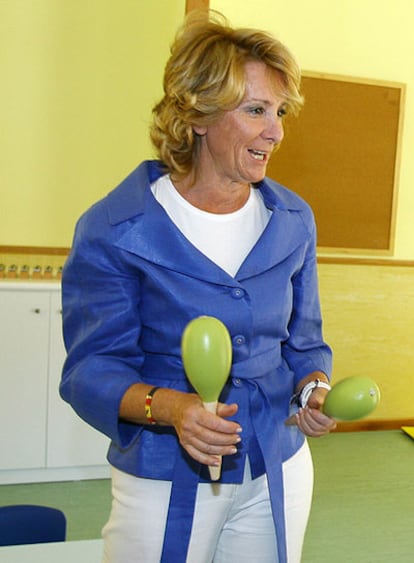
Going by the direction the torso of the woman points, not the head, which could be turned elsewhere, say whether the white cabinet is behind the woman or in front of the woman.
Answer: behind

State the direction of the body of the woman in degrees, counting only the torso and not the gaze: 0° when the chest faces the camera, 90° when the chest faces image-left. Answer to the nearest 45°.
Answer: approximately 315°

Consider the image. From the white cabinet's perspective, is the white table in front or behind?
in front

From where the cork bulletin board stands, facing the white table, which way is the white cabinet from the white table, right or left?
right

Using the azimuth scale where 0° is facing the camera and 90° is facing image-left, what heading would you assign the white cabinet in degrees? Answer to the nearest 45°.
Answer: approximately 0°

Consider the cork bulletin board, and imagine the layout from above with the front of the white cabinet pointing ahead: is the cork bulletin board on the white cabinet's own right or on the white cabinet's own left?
on the white cabinet's own left

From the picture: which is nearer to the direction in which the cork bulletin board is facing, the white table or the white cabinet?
the white table

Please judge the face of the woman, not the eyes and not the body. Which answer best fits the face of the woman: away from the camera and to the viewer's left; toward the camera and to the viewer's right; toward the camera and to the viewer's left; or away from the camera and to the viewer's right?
toward the camera and to the viewer's right

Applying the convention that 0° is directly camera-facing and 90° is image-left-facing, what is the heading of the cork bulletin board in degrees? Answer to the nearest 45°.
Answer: approximately 0°

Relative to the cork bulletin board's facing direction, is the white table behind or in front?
in front
